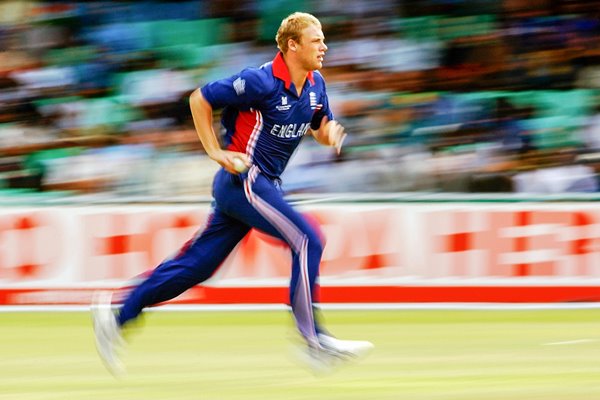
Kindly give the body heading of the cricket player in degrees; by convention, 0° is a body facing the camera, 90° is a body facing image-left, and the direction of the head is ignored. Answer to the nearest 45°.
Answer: approximately 315°
